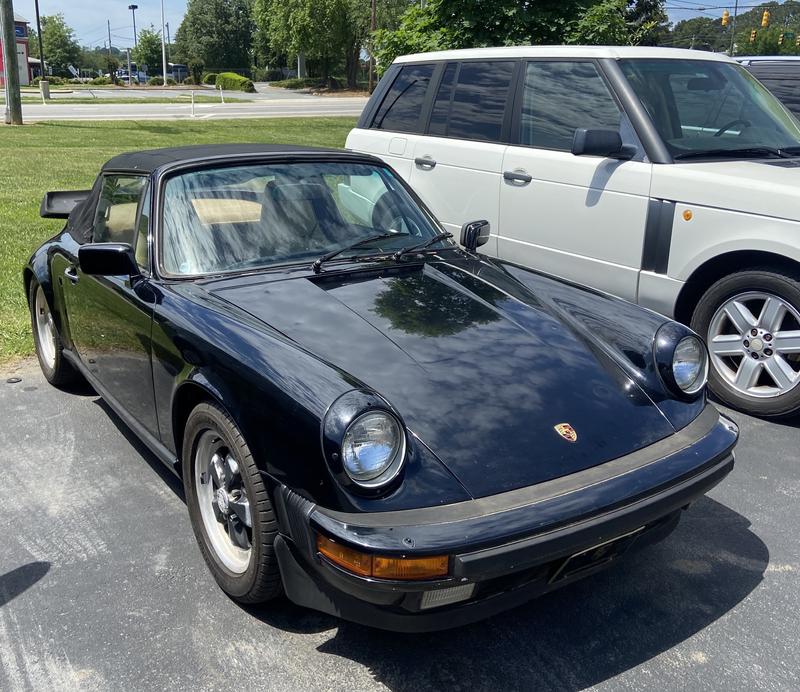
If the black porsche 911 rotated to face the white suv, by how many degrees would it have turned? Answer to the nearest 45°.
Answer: approximately 90° to its left

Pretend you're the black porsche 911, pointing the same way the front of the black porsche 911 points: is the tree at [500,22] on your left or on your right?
on your left

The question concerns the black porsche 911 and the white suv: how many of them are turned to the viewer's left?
0

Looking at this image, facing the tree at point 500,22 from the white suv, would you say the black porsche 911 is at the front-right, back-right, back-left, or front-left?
back-left

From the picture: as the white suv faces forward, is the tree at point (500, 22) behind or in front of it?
behind

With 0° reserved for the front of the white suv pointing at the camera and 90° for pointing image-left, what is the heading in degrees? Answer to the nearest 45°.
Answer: approximately 315°

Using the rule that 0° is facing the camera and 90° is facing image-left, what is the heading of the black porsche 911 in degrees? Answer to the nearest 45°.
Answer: approximately 315°

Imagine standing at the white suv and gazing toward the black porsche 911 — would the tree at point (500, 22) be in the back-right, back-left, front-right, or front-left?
back-right
